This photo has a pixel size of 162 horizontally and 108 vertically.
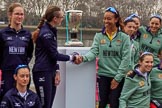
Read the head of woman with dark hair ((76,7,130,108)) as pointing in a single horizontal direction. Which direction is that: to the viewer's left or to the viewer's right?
to the viewer's left

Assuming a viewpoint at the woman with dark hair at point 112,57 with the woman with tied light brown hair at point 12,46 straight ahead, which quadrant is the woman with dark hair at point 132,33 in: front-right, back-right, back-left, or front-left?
back-right

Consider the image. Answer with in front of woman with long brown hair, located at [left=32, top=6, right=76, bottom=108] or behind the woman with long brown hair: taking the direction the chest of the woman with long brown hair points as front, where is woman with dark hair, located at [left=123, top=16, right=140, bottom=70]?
in front

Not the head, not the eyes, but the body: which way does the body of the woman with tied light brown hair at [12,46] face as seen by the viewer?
toward the camera

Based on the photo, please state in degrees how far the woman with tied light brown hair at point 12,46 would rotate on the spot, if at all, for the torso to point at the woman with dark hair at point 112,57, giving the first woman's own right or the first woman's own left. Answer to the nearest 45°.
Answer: approximately 90° to the first woman's own left

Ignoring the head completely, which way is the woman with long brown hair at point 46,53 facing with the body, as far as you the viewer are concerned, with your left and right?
facing to the right of the viewer

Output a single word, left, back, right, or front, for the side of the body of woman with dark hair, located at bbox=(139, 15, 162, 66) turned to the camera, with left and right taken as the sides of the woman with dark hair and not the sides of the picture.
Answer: front

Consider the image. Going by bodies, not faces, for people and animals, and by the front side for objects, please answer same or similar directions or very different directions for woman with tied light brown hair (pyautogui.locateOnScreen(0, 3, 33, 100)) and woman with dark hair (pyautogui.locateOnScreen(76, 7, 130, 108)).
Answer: same or similar directions

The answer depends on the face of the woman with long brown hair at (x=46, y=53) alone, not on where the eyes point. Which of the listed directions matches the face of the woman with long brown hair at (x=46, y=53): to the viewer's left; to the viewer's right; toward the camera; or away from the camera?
to the viewer's right

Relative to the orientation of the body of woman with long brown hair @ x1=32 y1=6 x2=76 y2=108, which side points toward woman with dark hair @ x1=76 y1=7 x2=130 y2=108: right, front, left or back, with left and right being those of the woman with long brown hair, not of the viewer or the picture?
front

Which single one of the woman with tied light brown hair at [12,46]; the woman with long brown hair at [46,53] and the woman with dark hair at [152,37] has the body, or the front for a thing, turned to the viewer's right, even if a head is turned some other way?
the woman with long brown hair at [46,53]

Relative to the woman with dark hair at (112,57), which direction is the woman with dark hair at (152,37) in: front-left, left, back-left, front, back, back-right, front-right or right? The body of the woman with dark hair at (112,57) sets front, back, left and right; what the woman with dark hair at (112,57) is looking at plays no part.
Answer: back-left

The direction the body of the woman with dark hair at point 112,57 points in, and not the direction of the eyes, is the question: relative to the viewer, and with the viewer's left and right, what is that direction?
facing the viewer

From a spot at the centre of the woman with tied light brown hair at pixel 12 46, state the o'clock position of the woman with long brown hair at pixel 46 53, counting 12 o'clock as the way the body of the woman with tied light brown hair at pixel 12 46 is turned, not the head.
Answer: the woman with long brown hair at pixel 46 53 is roughly at 9 o'clock from the woman with tied light brown hair at pixel 12 46.

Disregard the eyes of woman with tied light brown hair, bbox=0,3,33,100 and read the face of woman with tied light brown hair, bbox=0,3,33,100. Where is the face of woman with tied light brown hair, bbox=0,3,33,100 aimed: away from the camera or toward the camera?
toward the camera

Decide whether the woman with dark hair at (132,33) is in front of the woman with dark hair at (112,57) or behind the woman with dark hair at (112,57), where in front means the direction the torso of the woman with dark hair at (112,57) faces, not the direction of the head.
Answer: behind
